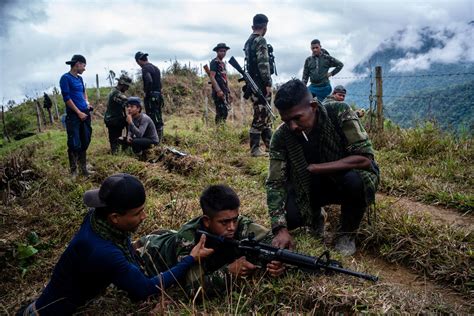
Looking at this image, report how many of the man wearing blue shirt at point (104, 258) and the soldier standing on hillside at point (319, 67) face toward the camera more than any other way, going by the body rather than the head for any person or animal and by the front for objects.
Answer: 1

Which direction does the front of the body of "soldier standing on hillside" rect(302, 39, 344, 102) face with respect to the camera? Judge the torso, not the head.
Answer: toward the camera

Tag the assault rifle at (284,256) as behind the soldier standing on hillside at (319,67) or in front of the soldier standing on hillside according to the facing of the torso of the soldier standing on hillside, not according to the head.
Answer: in front

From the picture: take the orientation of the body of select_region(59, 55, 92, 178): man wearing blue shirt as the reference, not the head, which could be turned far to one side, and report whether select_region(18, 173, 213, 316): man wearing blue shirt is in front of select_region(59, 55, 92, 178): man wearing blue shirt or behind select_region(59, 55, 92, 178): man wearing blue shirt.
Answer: in front

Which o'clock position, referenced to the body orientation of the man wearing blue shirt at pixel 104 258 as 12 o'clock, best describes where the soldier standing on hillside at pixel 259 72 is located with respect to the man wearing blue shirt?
The soldier standing on hillside is roughly at 10 o'clock from the man wearing blue shirt.

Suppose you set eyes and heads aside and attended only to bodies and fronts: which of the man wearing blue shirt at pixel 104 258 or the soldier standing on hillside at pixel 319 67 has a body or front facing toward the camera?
the soldier standing on hillside

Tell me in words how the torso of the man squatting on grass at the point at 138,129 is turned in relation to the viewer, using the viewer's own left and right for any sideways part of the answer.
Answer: facing the viewer and to the left of the viewer

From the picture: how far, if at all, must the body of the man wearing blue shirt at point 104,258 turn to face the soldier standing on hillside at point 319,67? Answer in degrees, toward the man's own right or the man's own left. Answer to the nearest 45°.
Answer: approximately 45° to the man's own left

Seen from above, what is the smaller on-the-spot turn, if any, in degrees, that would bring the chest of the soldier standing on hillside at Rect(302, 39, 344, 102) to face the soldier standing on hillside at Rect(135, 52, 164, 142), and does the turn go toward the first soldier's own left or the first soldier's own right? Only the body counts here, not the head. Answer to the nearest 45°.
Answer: approximately 90° to the first soldier's own right

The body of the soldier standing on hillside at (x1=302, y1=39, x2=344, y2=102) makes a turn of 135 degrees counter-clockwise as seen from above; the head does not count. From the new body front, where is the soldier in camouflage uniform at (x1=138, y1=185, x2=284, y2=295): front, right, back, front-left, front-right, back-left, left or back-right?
back-right

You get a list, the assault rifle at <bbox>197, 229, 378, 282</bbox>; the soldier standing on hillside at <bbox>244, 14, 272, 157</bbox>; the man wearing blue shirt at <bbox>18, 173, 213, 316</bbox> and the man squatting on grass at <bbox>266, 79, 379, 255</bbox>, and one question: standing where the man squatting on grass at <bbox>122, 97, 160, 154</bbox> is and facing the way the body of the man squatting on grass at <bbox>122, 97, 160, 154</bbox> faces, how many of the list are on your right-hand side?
0

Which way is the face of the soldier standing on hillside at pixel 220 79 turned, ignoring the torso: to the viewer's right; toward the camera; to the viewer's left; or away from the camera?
toward the camera

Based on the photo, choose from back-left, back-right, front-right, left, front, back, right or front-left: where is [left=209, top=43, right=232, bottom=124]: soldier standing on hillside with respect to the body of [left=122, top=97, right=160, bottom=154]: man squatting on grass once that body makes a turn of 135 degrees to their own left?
front-left

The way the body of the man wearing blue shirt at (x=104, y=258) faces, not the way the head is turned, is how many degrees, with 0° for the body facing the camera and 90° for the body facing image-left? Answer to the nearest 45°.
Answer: approximately 270°
